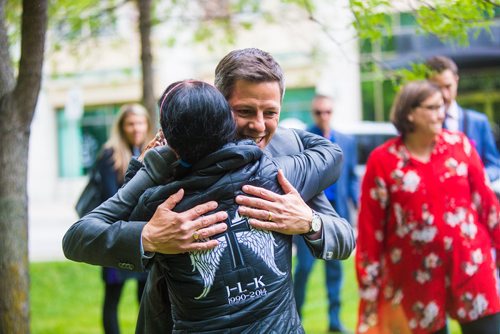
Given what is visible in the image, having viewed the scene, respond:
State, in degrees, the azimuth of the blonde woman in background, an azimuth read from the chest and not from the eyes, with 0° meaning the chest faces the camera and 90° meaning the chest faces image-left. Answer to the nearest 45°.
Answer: approximately 315°

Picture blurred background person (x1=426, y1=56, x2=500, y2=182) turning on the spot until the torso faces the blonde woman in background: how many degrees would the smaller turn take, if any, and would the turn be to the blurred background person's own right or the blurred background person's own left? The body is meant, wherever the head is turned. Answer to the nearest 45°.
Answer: approximately 45° to the blurred background person's own right

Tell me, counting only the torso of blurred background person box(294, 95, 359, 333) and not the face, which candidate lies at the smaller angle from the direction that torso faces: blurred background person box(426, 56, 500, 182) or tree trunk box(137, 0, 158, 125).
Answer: the blurred background person

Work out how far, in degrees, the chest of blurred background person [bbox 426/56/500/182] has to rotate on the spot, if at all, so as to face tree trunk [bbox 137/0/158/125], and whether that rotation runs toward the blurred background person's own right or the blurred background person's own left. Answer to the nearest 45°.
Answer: approximately 90° to the blurred background person's own right

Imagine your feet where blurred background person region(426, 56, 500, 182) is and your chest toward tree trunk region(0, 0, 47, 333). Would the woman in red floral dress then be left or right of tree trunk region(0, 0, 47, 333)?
left

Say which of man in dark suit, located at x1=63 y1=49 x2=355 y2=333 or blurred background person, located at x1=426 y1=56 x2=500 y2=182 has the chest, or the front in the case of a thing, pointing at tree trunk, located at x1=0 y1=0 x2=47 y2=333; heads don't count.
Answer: the blurred background person

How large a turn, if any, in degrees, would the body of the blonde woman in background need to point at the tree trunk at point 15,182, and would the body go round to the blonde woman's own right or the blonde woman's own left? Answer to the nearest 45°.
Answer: approximately 45° to the blonde woman's own right

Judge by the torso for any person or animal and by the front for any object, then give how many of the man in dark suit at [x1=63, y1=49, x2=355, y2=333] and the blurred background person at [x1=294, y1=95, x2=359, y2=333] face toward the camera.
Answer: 2
